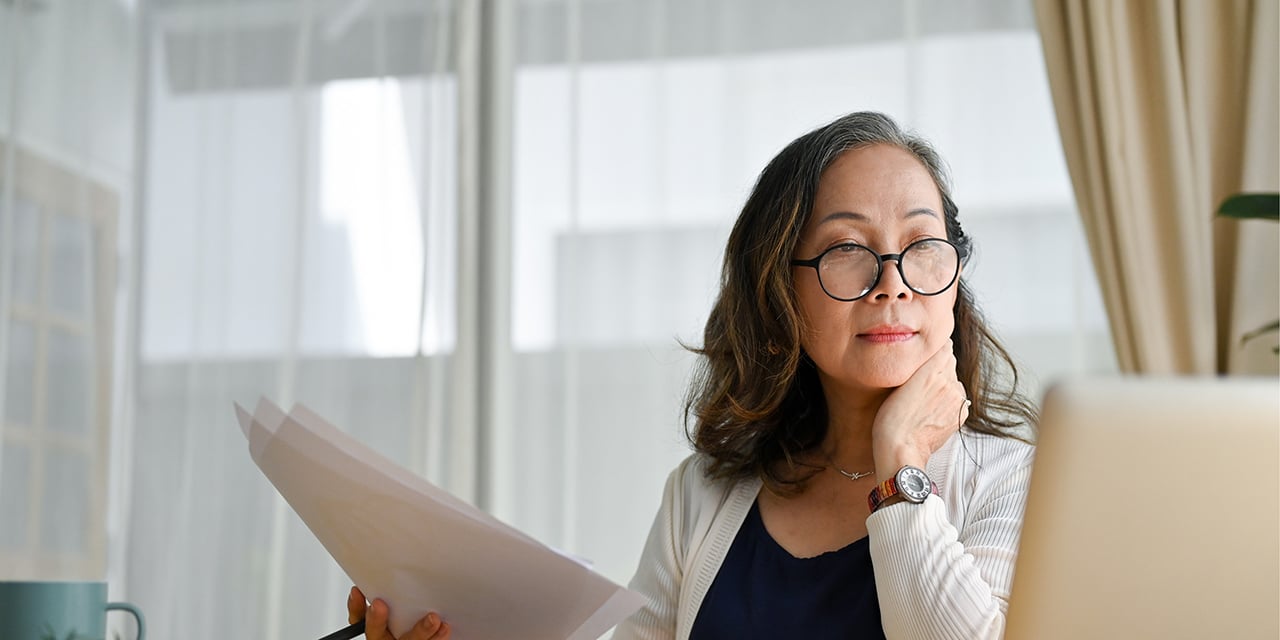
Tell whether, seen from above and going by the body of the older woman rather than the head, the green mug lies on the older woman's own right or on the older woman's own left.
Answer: on the older woman's own right

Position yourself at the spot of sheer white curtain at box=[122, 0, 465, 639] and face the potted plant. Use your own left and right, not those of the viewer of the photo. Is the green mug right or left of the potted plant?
right

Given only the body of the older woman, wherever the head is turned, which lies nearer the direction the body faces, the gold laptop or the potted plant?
the gold laptop

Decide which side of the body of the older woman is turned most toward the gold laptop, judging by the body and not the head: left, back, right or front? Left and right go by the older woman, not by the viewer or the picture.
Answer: front

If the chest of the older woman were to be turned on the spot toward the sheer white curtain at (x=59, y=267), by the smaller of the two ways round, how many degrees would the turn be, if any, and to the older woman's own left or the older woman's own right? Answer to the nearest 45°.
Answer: approximately 135° to the older woman's own right

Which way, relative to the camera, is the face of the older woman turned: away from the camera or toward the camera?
toward the camera

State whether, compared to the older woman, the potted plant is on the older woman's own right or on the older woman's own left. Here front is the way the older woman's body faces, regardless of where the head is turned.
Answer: on the older woman's own left

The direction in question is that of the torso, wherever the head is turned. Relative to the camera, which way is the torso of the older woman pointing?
toward the camera
